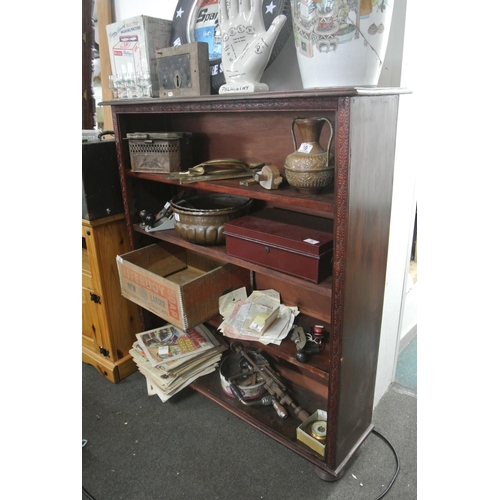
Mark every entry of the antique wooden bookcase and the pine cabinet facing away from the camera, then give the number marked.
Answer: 0

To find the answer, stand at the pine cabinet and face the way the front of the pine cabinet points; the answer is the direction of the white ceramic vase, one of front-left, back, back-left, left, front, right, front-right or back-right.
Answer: left

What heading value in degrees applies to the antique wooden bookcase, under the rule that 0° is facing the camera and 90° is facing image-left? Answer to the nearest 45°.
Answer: approximately 45°

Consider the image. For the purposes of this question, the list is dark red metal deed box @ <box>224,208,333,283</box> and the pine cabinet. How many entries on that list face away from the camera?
0

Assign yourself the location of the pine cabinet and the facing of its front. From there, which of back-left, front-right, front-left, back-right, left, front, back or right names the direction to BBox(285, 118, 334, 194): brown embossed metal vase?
left

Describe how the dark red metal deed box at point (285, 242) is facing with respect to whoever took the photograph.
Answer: facing the viewer and to the left of the viewer

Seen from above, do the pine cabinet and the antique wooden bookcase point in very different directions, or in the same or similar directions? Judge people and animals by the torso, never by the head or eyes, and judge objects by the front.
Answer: same or similar directions

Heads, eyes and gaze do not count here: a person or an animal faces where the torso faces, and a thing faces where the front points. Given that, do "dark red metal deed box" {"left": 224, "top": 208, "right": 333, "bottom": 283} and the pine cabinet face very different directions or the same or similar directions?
same or similar directions

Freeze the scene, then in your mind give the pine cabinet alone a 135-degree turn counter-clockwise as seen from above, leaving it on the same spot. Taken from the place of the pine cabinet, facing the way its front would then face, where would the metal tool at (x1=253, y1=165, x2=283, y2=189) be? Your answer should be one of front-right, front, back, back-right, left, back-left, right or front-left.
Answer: front-right

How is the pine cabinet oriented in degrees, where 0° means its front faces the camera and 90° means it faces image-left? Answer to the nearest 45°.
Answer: approximately 45°

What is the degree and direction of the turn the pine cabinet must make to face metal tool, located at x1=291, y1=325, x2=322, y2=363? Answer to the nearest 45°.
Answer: approximately 90° to its left

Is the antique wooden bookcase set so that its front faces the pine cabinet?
no
